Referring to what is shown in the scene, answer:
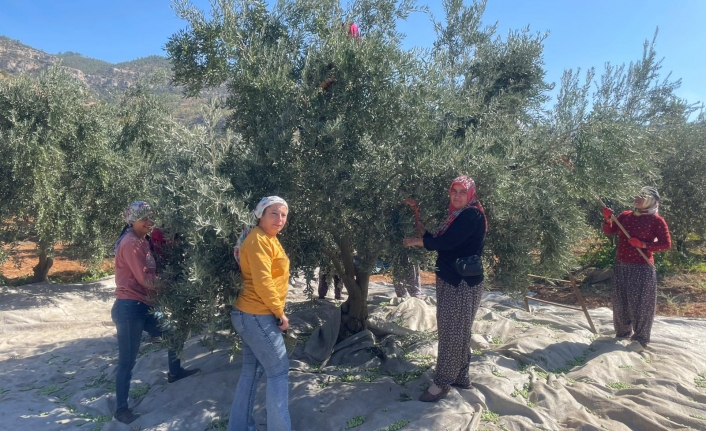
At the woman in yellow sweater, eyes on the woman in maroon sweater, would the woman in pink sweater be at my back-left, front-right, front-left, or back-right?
back-left

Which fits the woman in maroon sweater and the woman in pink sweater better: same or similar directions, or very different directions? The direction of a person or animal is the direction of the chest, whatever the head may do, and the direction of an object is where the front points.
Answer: very different directions

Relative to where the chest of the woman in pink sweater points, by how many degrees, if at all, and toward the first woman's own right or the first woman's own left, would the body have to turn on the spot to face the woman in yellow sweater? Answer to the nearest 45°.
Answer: approximately 45° to the first woman's own right

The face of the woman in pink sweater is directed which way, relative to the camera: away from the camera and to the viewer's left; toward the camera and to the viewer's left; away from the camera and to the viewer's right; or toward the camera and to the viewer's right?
toward the camera and to the viewer's right

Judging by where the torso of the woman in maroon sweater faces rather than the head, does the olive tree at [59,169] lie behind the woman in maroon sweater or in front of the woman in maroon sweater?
in front

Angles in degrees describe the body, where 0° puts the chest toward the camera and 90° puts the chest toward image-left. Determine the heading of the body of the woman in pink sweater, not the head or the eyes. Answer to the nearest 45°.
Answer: approximately 270°

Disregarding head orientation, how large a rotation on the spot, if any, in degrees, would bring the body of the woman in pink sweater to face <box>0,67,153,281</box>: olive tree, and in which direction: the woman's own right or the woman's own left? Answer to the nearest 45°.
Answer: approximately 90° to the woman's own left
